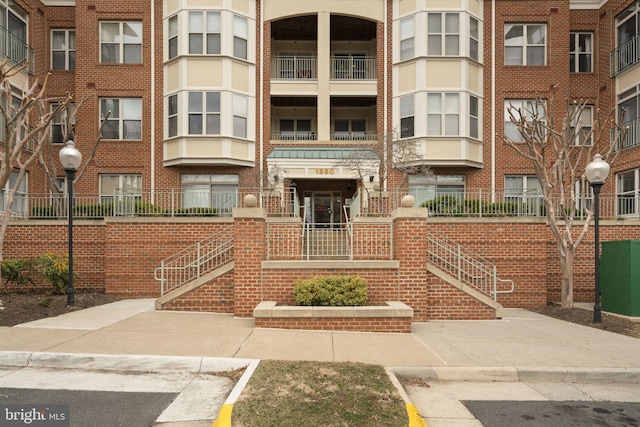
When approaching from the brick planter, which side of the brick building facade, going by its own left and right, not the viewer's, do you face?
front

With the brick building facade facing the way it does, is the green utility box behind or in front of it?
in front

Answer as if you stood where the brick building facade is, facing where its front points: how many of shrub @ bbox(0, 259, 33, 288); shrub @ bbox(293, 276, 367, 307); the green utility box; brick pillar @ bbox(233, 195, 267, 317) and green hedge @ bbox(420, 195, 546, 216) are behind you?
0

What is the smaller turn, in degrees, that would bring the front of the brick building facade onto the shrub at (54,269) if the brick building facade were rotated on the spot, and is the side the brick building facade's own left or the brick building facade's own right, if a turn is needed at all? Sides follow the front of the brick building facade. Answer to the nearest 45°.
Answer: approximately 45° to the brick building facade's own right

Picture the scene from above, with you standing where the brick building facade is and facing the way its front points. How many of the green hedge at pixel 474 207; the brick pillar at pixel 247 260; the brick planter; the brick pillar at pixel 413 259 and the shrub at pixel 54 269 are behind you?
0

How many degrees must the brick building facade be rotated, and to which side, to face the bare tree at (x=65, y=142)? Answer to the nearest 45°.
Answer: approximately 90° to its right

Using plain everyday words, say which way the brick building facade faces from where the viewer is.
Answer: facing the viewer

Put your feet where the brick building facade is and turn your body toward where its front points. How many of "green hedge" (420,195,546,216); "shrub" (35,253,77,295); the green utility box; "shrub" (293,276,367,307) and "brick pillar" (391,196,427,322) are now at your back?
0

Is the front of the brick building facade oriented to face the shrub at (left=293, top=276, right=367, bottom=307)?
yes

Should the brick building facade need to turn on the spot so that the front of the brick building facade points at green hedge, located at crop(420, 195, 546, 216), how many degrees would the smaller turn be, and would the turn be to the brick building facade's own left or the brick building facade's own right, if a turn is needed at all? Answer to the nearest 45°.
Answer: approximately 45° to the brick building facade's own left

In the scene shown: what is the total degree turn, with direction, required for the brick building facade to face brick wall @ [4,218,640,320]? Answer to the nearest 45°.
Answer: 0° — it already faces it

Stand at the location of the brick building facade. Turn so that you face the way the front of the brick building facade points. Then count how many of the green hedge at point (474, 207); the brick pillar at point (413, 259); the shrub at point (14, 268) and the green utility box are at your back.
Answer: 0

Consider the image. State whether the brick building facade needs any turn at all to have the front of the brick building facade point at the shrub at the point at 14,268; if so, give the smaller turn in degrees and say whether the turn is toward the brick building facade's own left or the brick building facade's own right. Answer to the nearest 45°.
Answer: approximately 45° to the brick building facade's own right

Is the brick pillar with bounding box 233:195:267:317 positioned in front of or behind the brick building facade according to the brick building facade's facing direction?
in front

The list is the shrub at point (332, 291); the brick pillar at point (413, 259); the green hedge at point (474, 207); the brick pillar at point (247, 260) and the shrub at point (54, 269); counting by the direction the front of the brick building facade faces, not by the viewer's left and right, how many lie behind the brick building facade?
0

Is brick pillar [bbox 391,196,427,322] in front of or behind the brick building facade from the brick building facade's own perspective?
in front

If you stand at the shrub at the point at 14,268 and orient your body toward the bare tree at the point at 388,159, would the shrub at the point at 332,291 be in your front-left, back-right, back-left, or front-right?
front-right
